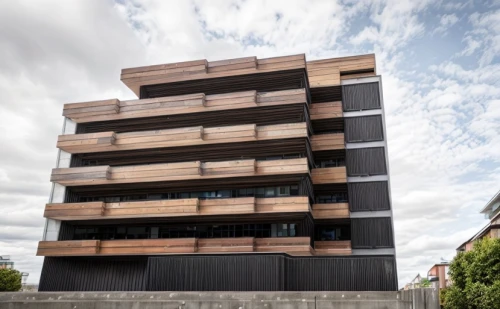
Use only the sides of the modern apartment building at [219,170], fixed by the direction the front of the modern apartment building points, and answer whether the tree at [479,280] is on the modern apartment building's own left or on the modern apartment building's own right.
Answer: on the modern apartment building's own left

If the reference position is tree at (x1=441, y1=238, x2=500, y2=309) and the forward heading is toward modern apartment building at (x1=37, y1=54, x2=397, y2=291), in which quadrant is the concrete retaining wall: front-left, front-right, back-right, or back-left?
front-left

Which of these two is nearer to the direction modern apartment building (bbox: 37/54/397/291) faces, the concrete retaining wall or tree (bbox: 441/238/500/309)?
the concrete retaining wall

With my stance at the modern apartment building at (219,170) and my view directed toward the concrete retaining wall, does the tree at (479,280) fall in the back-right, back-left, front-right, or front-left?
front-left

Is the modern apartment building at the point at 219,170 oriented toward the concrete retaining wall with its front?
yes

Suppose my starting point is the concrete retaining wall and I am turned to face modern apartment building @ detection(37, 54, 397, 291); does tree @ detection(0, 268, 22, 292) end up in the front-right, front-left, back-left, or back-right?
front-left

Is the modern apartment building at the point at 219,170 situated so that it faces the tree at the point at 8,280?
no

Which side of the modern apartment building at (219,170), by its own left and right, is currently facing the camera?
front

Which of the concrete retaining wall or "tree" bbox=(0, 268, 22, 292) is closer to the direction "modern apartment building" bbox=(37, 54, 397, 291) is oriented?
the concrete retaining wall
